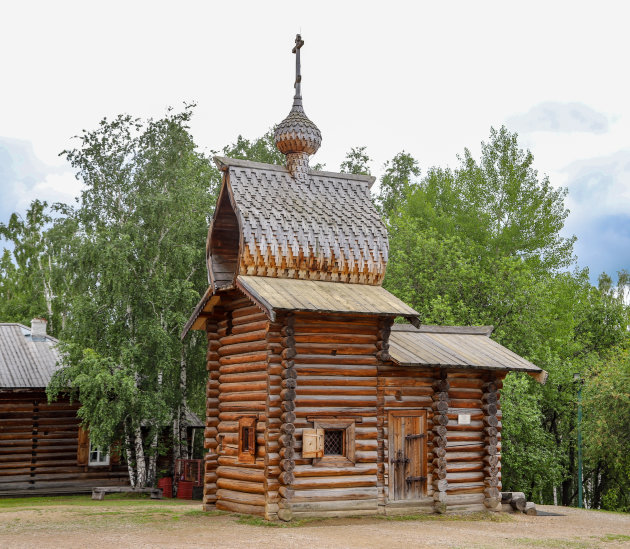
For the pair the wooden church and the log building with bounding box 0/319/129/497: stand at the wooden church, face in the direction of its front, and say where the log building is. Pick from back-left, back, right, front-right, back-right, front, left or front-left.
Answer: back-right

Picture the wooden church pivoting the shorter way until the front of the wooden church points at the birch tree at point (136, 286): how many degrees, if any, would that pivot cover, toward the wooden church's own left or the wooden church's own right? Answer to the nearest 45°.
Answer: approximately 135° to the wooden church's own right

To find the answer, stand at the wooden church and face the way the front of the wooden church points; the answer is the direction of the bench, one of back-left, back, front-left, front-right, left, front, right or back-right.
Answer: back-right

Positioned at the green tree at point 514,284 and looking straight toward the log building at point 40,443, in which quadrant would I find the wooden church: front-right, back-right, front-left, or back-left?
front-left

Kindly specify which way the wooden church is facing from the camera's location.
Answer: facing the viewer

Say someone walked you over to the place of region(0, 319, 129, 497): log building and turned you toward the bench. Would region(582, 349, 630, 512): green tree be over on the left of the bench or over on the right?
left

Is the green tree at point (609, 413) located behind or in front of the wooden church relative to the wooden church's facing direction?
behind

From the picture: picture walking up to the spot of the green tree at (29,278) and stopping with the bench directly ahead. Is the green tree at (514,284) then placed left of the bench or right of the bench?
left

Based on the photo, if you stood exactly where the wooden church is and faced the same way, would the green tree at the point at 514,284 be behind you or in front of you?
behind
